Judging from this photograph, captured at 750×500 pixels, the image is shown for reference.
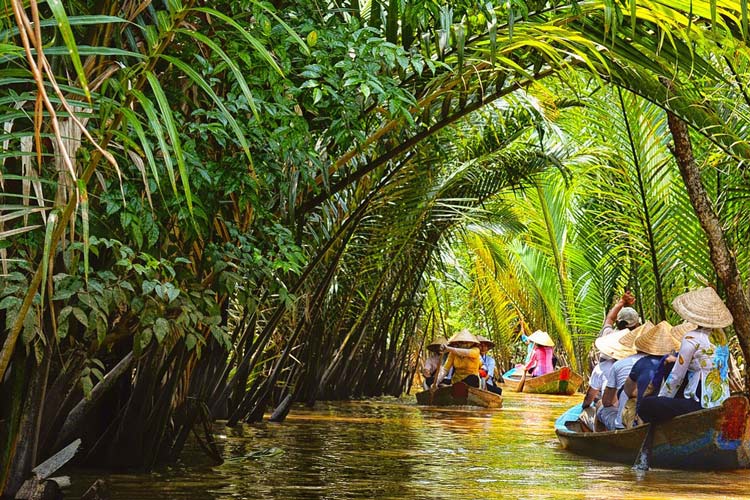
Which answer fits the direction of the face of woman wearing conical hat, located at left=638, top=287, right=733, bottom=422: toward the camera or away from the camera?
away from the camera

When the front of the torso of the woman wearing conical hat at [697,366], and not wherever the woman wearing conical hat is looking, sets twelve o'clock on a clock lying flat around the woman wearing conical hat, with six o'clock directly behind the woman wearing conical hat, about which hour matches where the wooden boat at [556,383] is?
The wooden boat is roughly at 1 o'clock from the woman wearing conical hat.

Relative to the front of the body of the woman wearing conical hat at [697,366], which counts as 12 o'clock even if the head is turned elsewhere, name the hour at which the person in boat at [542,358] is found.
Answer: The person in boat is roughly at 1 o'clock from the woman wearing conical hat.

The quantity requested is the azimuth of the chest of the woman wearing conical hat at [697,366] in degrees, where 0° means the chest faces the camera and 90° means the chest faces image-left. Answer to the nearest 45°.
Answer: approximately 135°
